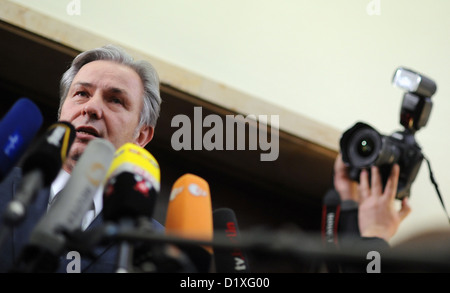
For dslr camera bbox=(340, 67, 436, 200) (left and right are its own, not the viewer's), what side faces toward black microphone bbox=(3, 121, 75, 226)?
front

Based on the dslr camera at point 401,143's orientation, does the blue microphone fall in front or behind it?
in front

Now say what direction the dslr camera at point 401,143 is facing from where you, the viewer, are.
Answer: facing the viewer and to the left of the viewer
